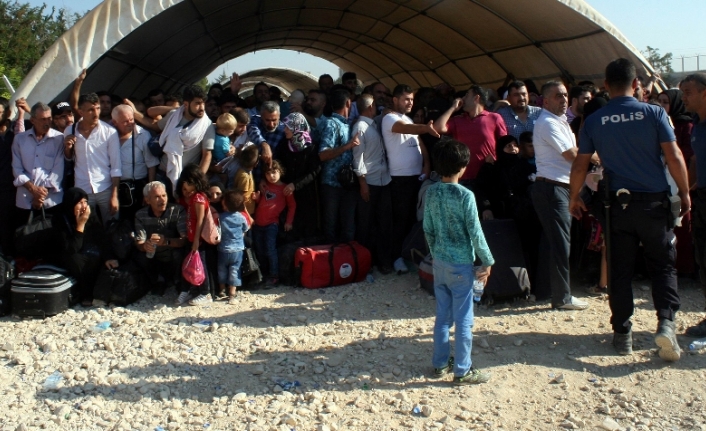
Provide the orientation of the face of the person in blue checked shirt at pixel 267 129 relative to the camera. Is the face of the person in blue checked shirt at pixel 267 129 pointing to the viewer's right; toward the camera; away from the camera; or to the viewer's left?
toward the camera

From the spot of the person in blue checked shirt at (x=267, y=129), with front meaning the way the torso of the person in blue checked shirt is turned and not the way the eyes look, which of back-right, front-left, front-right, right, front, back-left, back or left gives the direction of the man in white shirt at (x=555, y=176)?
front-left

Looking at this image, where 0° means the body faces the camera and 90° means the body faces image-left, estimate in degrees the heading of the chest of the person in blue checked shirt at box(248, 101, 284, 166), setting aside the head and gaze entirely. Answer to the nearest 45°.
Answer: approximately 0°

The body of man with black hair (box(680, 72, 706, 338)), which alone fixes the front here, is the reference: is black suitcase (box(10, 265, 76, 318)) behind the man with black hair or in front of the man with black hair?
in front

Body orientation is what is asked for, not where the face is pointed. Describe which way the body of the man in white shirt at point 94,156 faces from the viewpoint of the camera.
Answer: toward the camera

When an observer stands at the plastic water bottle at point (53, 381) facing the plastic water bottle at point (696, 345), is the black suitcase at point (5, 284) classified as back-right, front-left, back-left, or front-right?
back-left

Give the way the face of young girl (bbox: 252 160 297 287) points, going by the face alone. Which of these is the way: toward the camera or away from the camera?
toward the camera

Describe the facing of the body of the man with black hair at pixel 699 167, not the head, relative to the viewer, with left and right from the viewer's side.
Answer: facing to the left of the viewer

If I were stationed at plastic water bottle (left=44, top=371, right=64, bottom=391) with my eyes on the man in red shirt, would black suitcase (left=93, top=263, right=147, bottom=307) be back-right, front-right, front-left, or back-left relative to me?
front-left

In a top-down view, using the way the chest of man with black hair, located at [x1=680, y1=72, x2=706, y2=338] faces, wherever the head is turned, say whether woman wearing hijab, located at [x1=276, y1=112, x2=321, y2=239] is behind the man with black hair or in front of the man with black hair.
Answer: in front

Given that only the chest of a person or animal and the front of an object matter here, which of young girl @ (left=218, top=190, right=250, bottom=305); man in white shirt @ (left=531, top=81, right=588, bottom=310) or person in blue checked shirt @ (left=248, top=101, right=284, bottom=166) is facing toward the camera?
the person in blue checked shirt

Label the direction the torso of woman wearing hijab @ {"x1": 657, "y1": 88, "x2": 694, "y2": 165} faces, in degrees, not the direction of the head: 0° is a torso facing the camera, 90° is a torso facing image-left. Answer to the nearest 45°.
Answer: approximately 45°

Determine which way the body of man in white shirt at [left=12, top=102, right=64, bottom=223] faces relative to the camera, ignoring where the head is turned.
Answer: toward the camera

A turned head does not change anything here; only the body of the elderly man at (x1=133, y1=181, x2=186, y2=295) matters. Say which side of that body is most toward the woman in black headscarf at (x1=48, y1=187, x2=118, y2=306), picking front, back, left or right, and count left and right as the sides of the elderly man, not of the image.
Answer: right
